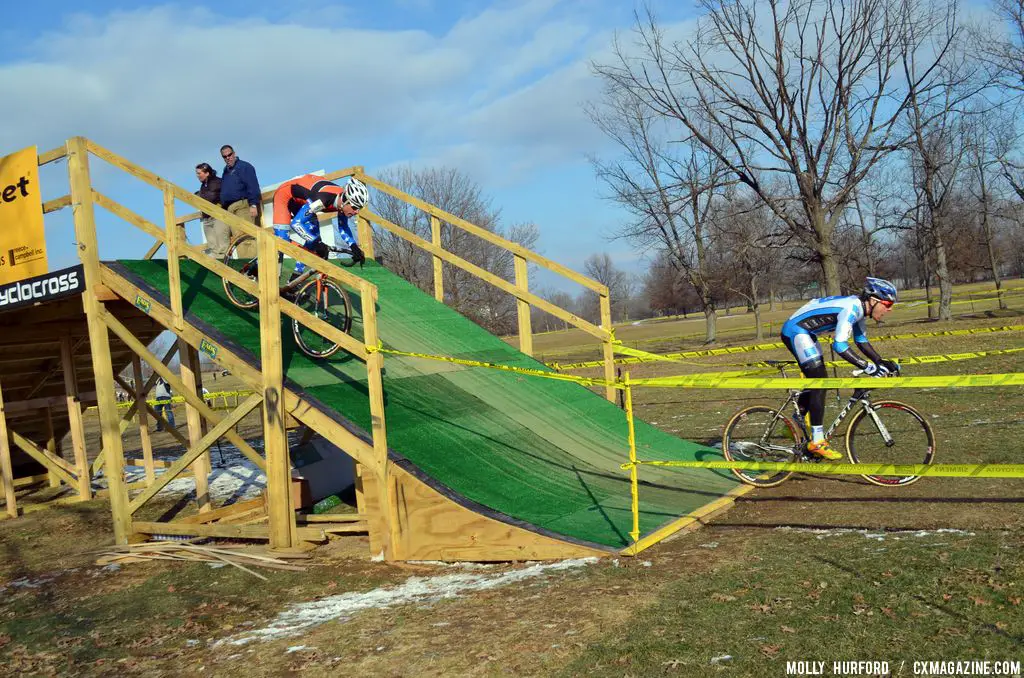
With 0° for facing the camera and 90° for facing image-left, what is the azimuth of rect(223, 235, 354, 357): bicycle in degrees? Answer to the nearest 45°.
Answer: approximately 315°

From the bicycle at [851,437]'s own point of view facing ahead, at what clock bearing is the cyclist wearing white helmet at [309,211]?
The cyclist wearing white helmet is roughly at 6 o'clock from the bicycle.

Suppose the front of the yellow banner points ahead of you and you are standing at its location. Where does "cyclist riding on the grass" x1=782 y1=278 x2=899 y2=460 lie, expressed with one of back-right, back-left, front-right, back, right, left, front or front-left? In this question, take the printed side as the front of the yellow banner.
front-left

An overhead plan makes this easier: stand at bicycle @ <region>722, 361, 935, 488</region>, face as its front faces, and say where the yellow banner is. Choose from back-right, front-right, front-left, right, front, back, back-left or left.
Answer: back

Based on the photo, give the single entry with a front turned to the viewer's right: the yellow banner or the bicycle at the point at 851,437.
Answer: the bicycle

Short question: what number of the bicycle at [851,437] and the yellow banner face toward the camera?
1

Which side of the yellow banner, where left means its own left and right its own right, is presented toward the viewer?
front

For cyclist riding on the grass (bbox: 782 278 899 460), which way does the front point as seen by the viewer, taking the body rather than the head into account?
to the viewer's right

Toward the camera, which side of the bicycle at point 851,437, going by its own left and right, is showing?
right

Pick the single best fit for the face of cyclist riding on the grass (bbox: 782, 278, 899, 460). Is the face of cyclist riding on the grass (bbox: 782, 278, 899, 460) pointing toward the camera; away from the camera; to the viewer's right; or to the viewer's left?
to the viewer's right

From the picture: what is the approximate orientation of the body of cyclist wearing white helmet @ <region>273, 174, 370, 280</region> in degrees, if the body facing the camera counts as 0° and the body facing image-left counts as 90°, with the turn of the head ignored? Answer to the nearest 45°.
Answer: approximately 315°
